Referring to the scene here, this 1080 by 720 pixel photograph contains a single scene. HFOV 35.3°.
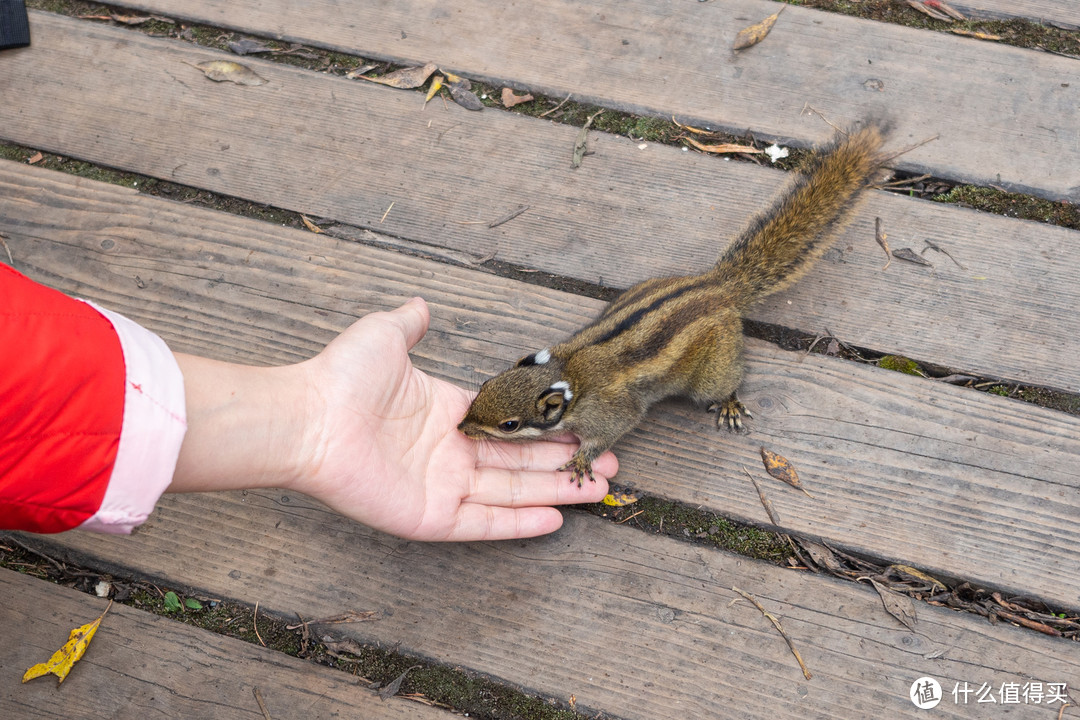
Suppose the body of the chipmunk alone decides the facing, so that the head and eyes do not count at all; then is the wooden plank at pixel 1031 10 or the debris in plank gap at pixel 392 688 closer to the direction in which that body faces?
the debris in plank gap

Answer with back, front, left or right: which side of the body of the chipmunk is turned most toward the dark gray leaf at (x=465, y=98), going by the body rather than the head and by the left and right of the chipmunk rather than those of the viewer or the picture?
right

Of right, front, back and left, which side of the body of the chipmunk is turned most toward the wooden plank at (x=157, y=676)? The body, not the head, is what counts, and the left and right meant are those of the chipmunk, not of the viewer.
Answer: front

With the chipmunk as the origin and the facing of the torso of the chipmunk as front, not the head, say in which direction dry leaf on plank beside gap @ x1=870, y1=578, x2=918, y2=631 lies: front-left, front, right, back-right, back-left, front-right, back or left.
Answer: left

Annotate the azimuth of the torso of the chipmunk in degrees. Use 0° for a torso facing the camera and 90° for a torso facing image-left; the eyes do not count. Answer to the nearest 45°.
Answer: approximately 45°

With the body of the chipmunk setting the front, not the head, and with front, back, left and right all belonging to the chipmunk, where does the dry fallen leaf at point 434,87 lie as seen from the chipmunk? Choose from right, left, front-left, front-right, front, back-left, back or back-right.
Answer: right
